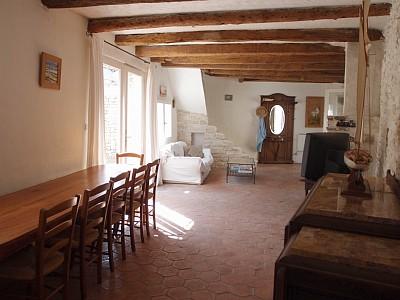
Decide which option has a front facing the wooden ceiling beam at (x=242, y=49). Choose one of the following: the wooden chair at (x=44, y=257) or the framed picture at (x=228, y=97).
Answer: the framed picture

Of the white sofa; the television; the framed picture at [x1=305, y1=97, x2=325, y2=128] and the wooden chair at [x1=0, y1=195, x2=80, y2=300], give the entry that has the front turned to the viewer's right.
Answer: the white sofa

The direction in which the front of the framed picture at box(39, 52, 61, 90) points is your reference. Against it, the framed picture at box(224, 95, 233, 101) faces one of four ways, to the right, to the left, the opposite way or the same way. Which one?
to the right

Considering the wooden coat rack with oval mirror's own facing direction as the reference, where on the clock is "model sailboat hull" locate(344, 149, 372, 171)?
The model sailboat hull is roughly at 12 o'clock from the wooden coat rack with oval mirror.

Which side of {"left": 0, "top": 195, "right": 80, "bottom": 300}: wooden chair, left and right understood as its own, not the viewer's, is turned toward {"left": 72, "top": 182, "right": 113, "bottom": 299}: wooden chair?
right

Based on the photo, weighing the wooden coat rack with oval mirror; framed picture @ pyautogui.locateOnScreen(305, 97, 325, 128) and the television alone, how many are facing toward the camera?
2

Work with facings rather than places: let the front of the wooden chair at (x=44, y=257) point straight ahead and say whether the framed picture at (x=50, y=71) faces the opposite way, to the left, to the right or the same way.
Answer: the opposite way

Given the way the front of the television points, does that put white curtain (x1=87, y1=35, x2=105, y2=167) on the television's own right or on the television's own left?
on the television's own left

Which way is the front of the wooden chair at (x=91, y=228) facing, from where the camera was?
facing away from the viewer and to the left of the viewer

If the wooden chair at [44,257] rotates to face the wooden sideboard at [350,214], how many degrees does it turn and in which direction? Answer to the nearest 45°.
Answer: approximately 180°
